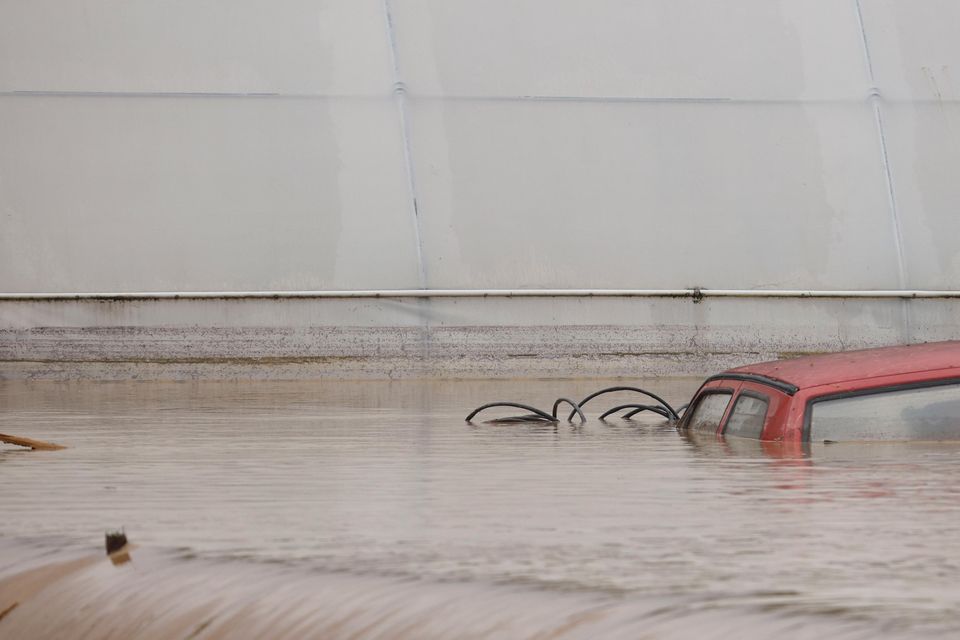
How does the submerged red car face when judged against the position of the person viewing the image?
facing away from the viewer and to the right of the viewer

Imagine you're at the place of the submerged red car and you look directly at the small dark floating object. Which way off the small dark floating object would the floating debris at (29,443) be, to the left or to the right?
right

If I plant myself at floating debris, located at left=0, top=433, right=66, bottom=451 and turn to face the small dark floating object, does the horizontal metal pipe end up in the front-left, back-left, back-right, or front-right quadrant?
back-left

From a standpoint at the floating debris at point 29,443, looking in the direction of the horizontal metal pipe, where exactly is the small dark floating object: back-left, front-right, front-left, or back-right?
back-right

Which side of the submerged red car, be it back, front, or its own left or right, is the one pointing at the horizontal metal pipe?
left

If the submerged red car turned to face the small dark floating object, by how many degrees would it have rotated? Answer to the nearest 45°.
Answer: approximately 180°

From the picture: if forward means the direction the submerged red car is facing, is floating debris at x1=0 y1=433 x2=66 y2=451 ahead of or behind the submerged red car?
behind

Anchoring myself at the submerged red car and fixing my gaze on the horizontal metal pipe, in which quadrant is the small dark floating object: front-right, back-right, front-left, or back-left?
back-left
